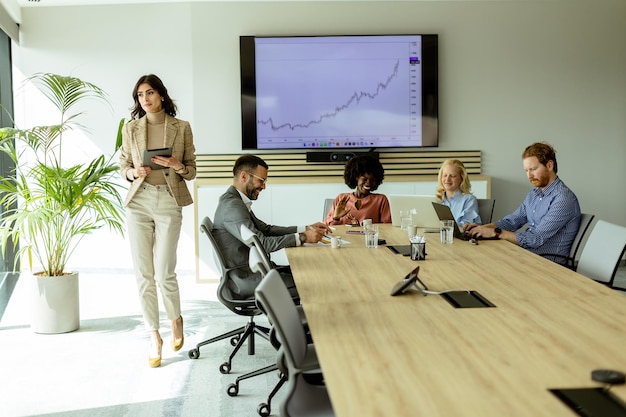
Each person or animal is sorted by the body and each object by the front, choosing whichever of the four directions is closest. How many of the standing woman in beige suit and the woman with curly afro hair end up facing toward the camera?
2

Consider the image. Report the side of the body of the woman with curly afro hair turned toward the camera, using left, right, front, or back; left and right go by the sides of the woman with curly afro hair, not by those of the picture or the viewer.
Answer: front

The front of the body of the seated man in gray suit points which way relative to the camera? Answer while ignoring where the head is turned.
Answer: to the viewer's right

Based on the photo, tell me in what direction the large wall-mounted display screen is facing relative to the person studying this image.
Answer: facing the viewer

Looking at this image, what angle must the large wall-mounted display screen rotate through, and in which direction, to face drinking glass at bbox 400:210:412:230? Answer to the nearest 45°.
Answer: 0° — it already faces it

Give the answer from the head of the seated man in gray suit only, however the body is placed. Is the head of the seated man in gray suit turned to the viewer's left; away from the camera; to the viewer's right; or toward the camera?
to the viewer's right

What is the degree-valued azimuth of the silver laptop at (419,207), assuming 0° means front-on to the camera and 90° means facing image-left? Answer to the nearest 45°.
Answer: approximately 180°

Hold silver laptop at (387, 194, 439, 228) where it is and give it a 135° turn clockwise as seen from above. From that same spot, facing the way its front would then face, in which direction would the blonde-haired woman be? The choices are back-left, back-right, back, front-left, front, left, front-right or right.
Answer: left

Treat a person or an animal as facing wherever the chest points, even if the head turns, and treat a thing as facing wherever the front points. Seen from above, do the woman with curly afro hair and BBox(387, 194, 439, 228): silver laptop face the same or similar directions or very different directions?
very different directions

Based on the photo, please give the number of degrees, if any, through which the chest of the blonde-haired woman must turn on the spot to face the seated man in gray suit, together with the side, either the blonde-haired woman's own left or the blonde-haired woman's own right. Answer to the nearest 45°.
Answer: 0° — they already face them

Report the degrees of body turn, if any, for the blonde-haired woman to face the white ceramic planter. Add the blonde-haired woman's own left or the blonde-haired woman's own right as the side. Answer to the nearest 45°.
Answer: approximately 45° to the blonde-haired woman's own right

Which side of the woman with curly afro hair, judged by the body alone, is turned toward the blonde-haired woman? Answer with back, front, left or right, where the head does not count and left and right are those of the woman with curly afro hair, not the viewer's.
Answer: left

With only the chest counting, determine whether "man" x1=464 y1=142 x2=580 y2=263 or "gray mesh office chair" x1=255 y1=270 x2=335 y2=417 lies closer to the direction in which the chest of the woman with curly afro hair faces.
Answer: the gray mesh office chair

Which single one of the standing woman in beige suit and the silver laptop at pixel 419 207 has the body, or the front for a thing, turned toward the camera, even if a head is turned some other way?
the standing woman in beige suit

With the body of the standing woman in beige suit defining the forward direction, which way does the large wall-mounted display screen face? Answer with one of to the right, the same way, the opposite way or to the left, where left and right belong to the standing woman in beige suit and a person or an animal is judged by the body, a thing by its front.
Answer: the same way

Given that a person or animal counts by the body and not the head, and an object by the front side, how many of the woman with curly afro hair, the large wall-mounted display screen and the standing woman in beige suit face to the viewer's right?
0

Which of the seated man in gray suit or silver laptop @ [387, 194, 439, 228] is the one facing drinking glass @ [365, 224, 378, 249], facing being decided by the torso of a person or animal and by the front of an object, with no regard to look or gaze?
the seated man in gray suit

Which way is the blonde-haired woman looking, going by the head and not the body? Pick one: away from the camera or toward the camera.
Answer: toward the camera

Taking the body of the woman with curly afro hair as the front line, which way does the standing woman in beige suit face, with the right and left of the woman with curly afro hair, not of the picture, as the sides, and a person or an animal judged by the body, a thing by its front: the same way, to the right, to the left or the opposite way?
the same way

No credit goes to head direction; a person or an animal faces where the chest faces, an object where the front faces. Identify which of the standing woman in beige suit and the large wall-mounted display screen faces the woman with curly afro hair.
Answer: the large wall-mounted display screen
